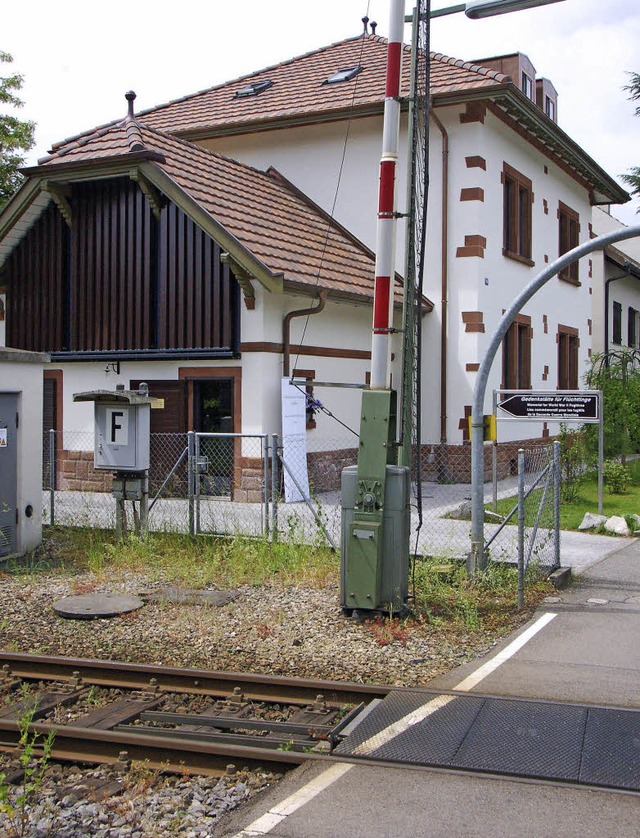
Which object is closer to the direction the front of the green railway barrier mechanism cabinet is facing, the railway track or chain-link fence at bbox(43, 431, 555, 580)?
the railway track

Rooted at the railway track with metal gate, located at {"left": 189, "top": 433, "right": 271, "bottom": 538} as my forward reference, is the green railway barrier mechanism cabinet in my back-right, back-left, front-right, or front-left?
front-right

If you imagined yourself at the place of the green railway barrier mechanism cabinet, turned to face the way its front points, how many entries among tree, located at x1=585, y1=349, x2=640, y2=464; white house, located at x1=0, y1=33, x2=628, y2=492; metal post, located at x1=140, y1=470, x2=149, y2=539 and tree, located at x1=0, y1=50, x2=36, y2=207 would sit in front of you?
0

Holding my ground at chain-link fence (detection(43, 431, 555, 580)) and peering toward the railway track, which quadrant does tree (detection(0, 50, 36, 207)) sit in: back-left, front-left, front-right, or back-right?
back-right

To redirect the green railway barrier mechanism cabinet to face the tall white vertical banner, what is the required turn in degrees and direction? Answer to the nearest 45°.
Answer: approximately 180°

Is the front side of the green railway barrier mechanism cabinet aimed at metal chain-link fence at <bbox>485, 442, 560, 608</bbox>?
no

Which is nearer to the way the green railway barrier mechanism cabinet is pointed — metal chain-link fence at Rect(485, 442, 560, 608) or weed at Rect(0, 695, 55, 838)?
the weed

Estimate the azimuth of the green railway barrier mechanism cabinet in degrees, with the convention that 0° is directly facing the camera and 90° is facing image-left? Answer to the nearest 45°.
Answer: approximately 0°

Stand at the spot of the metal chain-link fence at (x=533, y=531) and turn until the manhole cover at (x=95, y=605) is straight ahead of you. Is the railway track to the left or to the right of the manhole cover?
left

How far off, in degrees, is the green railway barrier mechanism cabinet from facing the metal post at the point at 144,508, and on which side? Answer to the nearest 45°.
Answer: approximately 135° to its right

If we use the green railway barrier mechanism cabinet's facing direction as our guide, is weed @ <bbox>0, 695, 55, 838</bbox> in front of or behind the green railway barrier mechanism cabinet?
in front

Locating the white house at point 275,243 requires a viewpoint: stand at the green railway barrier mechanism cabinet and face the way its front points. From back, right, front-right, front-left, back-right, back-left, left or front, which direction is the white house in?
back

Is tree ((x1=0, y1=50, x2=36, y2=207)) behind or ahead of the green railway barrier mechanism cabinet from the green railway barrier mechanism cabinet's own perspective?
behind

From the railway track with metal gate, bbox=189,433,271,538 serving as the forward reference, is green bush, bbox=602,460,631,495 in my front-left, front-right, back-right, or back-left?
front-right

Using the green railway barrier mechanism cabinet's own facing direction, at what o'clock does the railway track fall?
The railway track is roughly at 1 o'clock from the green railway barrier mechanism cabinet.
